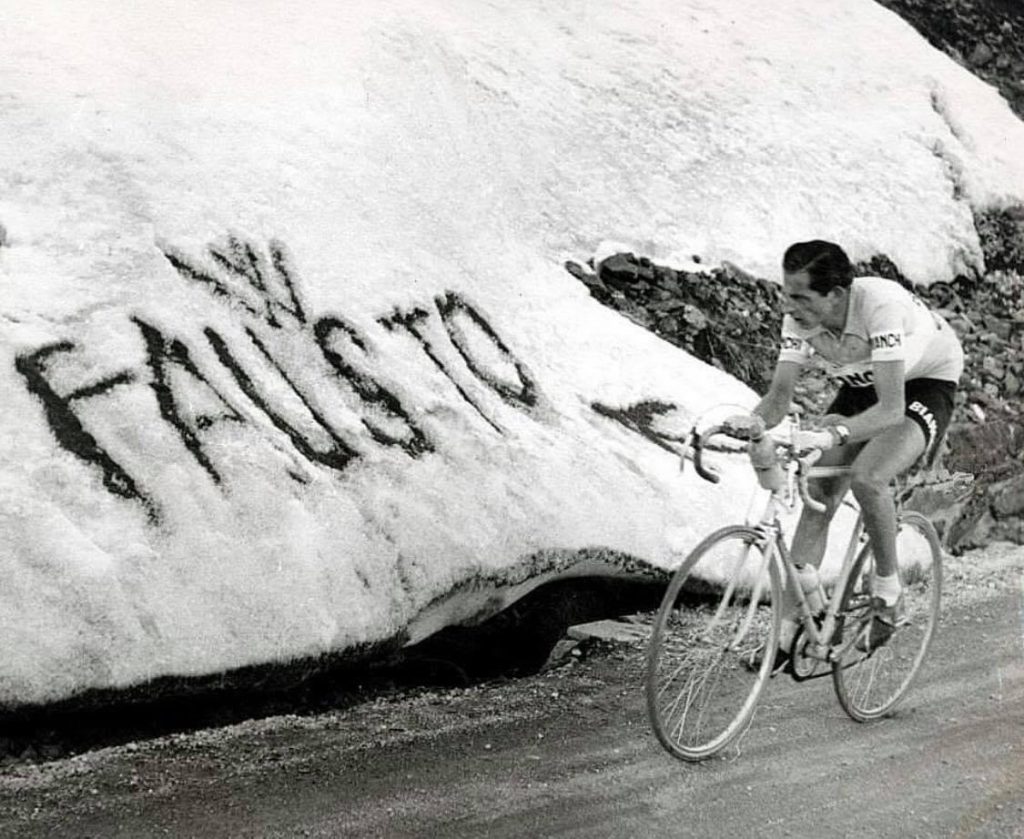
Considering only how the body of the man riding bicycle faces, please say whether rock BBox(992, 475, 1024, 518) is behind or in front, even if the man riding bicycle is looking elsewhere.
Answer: behind

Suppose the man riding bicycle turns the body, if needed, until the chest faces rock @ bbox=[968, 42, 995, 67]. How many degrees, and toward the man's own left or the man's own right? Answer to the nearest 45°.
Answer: approximately 135° to the man's own right

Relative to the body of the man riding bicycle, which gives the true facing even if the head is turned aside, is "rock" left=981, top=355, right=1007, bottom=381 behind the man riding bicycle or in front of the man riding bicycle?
behind

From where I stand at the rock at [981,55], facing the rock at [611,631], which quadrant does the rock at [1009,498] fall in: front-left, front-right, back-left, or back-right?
front-left

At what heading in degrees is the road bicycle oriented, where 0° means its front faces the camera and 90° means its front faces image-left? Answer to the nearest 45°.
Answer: approximately 45°

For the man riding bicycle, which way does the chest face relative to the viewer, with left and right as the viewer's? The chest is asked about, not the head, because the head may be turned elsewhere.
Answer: facing the viewer and to the left of the viewer

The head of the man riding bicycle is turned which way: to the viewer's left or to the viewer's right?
to the viewer's left
